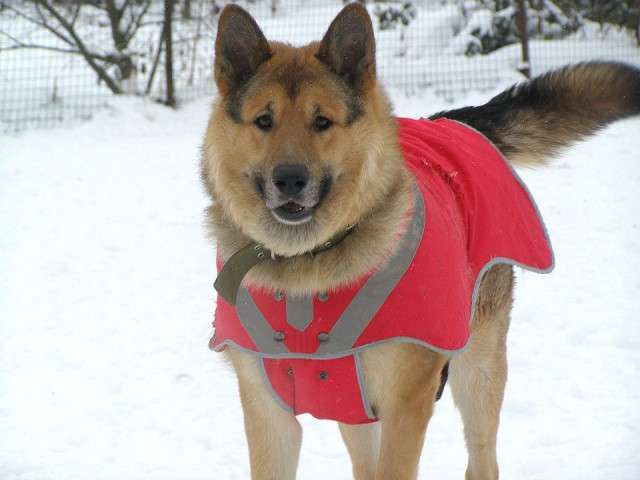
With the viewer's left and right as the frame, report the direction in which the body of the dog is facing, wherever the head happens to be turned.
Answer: facing the viewer and to the left of the viewer
